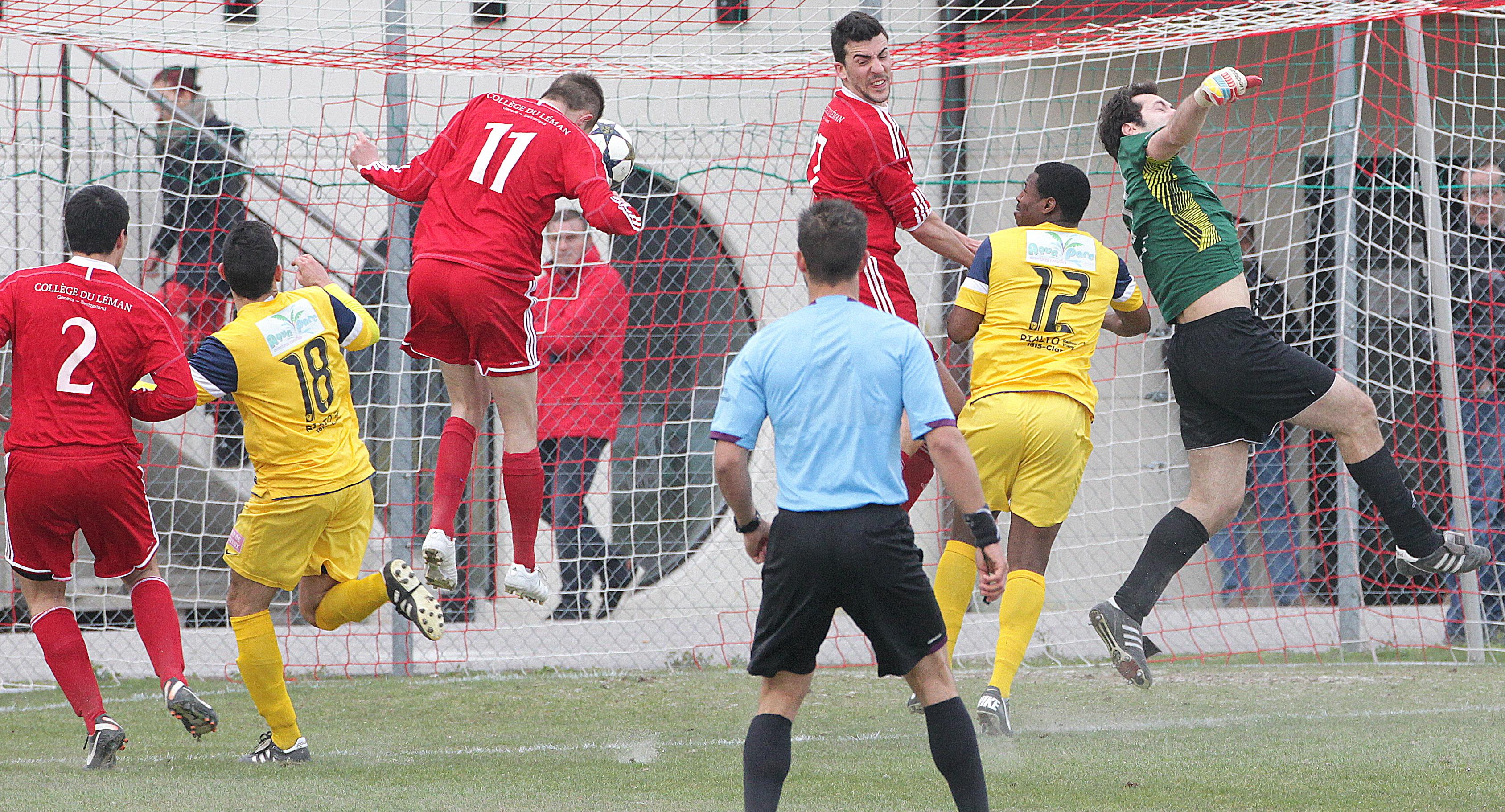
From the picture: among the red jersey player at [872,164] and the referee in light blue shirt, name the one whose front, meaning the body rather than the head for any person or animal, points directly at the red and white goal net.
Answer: the referee in light blue shirt

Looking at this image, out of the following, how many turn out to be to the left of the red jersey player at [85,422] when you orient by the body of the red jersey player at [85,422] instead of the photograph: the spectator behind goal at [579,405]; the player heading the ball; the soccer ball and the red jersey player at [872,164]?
0

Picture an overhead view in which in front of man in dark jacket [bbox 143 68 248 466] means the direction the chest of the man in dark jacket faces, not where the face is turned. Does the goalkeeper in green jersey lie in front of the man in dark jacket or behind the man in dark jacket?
in front

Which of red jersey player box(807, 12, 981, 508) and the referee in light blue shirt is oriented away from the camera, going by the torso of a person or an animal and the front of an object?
the referee in light blue shirt

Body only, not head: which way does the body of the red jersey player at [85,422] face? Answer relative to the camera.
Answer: away from the camera

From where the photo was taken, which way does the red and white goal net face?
toward the camera

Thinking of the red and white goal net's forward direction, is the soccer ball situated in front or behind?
in front

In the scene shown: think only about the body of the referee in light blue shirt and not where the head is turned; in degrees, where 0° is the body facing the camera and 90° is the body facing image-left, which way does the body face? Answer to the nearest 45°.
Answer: approximately 180°

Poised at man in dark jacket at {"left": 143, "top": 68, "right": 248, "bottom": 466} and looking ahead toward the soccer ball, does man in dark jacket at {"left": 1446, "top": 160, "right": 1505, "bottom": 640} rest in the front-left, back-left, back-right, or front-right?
front-left

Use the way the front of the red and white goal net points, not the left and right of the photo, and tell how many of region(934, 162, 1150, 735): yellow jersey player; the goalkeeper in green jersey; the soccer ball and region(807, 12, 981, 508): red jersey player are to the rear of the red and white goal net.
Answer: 0

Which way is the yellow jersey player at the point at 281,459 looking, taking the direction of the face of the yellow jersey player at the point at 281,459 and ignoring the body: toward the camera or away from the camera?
away from the camera

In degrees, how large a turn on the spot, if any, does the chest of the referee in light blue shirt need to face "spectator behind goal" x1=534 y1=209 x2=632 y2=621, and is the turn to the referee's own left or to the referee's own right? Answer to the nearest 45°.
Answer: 0° — they already face them

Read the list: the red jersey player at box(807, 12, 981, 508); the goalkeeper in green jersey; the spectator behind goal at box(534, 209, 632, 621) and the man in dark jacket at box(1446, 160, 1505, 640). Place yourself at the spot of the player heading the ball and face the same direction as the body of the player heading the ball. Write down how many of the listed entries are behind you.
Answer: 0

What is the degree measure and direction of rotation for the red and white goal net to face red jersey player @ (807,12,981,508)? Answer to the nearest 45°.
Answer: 0° — it already faces them

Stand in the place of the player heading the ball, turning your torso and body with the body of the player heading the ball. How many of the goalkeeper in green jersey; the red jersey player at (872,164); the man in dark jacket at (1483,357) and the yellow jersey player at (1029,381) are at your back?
0
